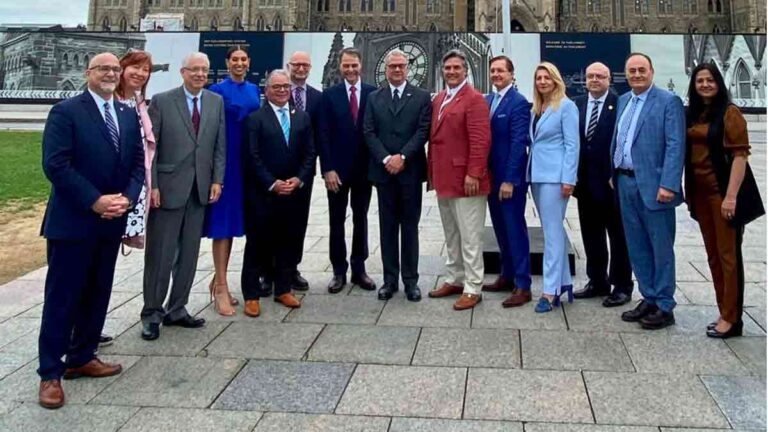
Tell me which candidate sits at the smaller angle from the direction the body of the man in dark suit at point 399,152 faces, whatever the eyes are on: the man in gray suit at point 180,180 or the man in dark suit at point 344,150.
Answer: the man in gray suit

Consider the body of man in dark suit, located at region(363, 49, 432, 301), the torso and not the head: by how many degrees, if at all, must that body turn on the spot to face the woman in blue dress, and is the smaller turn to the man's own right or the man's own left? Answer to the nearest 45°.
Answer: approximately 90° to the man's own right

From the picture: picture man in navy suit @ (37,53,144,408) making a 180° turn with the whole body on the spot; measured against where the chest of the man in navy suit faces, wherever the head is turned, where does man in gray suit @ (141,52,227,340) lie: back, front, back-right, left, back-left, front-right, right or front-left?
right

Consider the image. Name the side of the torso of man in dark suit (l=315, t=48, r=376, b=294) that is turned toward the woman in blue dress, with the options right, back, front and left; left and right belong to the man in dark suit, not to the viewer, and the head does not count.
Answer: right

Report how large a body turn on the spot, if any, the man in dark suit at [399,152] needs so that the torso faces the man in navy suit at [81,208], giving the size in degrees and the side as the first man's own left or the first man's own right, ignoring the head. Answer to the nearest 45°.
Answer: approximately 45° to the first man's own right

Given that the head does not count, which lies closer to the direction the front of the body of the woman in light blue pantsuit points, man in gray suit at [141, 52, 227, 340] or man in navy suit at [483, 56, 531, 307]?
the man in gray suit
